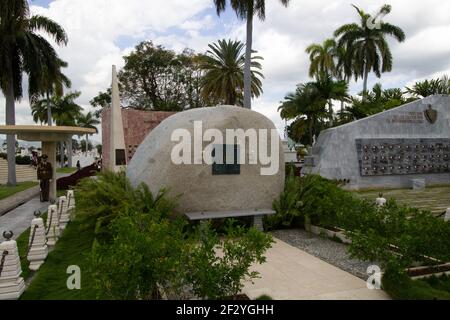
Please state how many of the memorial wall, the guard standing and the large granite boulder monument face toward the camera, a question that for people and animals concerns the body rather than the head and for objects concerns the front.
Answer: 3

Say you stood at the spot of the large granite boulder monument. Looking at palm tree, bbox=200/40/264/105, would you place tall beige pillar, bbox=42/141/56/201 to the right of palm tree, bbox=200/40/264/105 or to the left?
left

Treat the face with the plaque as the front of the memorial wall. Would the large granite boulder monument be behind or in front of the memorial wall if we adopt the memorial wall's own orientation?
in front

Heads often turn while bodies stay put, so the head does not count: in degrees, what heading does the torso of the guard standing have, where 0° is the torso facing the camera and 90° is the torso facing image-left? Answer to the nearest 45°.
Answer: approximately 0°

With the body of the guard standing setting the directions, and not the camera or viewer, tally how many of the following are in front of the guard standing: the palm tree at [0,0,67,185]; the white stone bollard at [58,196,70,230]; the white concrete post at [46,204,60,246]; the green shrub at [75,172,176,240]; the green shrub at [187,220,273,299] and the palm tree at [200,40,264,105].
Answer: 4

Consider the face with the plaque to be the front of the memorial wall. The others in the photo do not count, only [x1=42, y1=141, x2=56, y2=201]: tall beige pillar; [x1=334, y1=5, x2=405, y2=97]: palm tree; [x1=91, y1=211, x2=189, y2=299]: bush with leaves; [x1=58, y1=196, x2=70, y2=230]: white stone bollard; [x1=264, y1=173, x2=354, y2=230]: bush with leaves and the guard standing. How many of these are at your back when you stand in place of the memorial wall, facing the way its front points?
1

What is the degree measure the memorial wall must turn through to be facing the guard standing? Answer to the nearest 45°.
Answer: approximately 45° to its right

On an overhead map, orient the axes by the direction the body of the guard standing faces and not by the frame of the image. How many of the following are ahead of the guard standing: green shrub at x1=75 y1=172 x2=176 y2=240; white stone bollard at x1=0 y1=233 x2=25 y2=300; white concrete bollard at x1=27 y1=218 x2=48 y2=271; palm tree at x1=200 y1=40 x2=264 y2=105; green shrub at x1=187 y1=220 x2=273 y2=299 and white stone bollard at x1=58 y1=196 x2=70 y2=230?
5

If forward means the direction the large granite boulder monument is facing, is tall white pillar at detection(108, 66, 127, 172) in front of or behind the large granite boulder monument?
behind

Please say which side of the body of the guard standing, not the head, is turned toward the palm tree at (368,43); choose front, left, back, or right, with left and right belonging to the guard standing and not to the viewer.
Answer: left

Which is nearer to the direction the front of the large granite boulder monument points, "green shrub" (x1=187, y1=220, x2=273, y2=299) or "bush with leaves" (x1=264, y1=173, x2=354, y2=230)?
the green shrub

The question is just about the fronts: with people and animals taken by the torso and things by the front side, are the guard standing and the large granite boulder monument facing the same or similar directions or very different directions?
same or similar directions

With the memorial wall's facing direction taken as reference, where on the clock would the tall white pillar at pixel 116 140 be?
The tall white pillar is roughly at 2 o'clock from the memorial wall.

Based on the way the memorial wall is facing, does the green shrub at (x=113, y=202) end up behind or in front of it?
in front

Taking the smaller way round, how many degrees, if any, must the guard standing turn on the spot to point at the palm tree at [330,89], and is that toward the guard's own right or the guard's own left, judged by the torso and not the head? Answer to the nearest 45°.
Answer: approximately 90° to the guard's own left

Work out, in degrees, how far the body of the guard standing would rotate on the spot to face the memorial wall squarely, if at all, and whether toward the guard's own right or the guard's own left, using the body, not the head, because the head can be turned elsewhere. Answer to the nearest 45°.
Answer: approximately 90° to the guard's own left

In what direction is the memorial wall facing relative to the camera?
toward the camera

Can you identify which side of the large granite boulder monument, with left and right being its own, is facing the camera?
front

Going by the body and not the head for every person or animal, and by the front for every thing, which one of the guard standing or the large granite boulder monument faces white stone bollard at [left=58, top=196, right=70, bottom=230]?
the guard standing
